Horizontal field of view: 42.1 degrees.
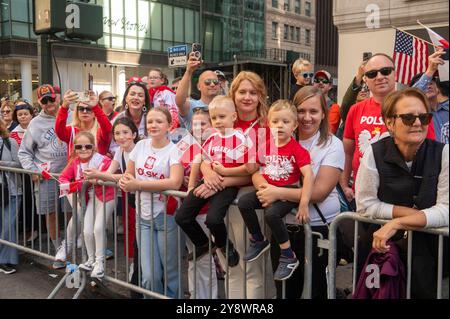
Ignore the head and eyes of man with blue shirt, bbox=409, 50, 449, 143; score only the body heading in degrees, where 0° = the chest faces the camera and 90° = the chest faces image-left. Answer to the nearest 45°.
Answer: approximately 45°

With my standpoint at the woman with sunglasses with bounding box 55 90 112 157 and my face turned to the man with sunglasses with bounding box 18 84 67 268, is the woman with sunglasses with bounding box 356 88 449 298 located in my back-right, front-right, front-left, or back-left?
back-left

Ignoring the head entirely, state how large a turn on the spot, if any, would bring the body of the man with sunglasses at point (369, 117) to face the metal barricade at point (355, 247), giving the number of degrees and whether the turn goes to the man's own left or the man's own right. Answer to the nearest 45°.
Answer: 0° — they already face it

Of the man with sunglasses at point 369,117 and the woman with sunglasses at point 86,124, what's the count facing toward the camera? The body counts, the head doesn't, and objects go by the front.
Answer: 2

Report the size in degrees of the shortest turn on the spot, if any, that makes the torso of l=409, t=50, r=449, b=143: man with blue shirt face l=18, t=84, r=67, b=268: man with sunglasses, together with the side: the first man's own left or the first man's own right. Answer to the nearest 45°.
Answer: approximately 45° to the first man's own right

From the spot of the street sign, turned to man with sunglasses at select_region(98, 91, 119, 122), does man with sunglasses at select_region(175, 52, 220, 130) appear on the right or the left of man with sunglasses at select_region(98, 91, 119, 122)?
left

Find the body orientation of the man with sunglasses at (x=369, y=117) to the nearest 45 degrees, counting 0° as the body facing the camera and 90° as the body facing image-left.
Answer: approximately 0°

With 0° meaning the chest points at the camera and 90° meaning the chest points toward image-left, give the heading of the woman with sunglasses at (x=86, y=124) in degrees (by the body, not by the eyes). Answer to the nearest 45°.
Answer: approximately 0°

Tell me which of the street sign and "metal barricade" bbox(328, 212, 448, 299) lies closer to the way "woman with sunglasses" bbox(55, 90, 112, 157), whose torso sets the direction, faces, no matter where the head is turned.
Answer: the metal barricade

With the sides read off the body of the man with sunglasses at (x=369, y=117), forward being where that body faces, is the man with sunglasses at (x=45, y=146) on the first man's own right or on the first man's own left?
on the first man's own right

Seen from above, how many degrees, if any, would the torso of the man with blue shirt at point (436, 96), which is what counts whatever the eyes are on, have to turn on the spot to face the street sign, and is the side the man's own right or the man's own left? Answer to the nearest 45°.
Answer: approximately 90° to the man's own right
